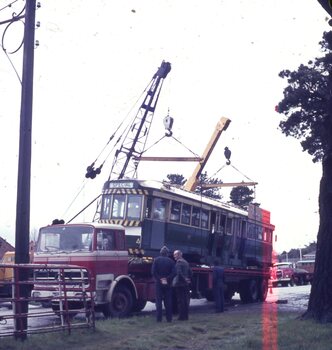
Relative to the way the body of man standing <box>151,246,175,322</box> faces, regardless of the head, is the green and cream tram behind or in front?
in front

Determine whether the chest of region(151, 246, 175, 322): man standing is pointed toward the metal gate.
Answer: no

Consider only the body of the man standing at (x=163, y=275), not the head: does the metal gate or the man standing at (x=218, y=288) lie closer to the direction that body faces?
the man standing

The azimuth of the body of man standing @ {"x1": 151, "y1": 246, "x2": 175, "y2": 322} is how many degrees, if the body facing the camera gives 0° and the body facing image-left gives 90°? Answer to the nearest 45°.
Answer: approximately 180°
